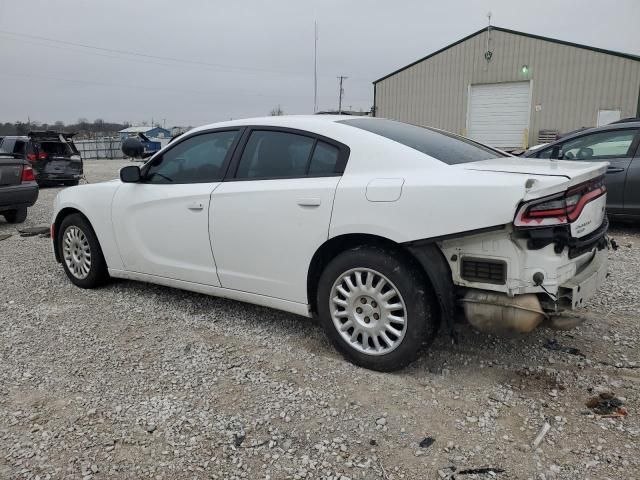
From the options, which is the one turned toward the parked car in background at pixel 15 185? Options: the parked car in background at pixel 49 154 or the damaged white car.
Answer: the damaged white car

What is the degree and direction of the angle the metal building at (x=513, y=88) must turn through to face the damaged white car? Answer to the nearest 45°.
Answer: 0° — it already faces it

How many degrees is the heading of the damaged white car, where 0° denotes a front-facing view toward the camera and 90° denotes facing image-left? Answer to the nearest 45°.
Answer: approximately 135°

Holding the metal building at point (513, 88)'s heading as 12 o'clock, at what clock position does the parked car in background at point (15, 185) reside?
The parked car in background is roughly at 1 o'clock from the metal building.

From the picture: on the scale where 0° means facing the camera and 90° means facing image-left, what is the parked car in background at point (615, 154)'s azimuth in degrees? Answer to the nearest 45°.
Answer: approximately 90°

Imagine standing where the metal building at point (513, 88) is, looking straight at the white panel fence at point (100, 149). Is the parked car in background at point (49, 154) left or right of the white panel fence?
left

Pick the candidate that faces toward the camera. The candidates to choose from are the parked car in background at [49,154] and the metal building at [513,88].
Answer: the metal building

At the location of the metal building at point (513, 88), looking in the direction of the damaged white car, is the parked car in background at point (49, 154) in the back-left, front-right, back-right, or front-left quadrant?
front-right

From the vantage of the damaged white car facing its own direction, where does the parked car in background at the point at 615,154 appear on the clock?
The parked car in background is roughly at 3 o'clock from the damaged white car.

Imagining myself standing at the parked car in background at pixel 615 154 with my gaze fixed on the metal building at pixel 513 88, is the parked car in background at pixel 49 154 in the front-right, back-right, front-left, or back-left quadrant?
front-left

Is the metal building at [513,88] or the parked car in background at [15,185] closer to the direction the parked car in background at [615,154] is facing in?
the parked car in background

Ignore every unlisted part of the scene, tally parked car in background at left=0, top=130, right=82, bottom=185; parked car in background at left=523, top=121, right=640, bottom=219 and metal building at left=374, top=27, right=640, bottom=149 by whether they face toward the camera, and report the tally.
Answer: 1

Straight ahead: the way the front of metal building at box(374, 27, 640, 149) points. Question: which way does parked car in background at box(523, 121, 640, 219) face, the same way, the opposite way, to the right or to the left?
to the right

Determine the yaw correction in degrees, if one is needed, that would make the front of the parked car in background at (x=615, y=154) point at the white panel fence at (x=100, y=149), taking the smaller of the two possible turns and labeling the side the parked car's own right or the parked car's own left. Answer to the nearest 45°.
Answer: approximately 45° to the parked car's own right

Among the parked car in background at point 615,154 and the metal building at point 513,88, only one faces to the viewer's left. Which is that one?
the parked car in background

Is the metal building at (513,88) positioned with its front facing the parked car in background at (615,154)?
yes

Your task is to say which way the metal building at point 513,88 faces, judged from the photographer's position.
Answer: facing the viewer

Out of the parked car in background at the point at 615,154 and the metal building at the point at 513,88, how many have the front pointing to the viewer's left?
1

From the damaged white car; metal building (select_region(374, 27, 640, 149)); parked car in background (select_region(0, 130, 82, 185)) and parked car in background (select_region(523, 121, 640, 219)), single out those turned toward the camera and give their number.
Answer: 1
